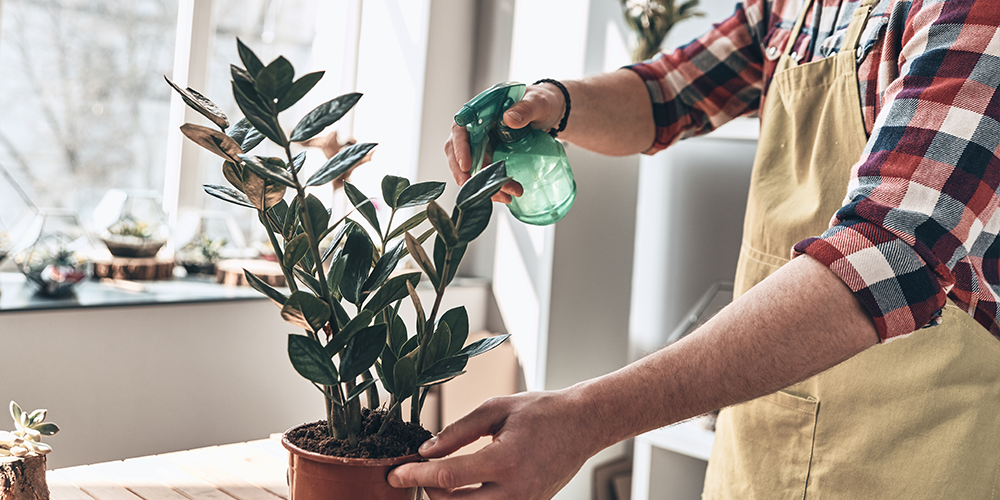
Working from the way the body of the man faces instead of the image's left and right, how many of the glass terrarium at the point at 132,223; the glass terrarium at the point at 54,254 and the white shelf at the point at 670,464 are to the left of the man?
0

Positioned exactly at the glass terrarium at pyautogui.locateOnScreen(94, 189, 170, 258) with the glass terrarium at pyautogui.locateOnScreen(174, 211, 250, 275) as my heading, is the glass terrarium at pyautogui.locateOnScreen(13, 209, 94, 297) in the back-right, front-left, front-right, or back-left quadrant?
back-right

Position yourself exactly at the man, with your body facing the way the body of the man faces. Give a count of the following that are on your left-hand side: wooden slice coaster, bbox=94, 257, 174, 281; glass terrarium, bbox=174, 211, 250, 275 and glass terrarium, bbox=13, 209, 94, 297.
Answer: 0

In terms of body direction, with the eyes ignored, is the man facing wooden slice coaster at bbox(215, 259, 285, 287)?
no

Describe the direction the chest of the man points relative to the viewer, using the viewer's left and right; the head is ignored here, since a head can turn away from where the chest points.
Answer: facing the viewer and to the left of the viewer

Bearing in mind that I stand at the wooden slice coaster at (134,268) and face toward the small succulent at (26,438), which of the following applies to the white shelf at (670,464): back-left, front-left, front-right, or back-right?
front-left

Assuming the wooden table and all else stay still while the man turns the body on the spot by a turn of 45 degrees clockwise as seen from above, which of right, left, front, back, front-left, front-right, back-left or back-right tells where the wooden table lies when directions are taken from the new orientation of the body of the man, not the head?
front

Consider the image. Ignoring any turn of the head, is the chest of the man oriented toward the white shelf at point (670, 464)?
no

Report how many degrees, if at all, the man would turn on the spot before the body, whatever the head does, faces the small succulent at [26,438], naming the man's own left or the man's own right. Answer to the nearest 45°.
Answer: approximately 45° to the man's own right

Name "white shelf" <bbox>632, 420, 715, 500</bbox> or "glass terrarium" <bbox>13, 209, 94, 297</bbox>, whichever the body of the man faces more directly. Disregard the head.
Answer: the glass terrarium
